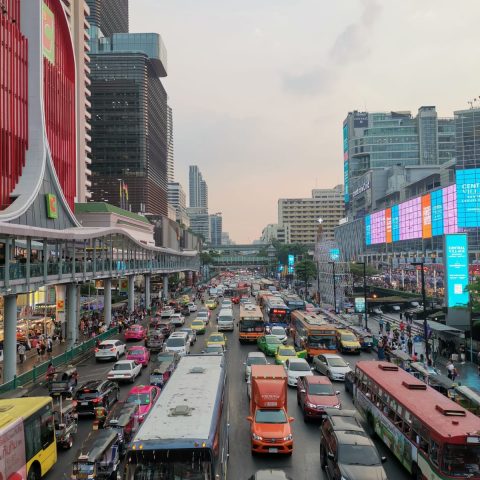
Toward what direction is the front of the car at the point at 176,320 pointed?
away from the camera

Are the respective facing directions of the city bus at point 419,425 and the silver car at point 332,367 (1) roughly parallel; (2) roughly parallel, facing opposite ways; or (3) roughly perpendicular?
roughly parallel

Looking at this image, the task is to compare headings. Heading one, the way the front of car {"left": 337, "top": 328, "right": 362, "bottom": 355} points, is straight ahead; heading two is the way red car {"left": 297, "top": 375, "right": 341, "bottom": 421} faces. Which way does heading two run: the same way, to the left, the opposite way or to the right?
the same way

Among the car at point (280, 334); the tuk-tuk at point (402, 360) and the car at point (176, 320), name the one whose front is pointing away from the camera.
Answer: the car at point (176, 320)

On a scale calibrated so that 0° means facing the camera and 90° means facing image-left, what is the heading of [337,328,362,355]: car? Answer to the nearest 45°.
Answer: approximately 315°

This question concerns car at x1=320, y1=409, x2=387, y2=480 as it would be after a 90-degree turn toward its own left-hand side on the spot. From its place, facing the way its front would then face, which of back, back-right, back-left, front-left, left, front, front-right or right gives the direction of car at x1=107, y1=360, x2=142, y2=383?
left

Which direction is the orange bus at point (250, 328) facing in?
toward the camera

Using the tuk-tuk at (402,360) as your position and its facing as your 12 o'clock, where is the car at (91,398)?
The car is roughly at 3 o'clock from the tuk-tuk.

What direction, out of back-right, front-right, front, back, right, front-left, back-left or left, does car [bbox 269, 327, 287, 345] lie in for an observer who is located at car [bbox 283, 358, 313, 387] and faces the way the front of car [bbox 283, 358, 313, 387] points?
back

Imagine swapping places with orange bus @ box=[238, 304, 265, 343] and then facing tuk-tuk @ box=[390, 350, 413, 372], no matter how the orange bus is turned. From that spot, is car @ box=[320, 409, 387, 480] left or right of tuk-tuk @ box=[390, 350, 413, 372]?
right

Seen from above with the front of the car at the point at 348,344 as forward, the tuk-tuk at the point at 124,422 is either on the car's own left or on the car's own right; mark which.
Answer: on the car's own right

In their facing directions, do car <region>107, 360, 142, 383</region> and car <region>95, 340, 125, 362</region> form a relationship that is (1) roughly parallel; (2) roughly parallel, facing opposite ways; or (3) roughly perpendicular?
roughly parallel

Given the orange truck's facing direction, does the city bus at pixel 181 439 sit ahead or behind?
ahead

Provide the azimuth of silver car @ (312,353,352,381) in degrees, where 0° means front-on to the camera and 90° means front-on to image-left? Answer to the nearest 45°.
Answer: approximately 315°

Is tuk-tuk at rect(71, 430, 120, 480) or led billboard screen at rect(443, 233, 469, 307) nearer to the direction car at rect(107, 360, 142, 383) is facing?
the led billboard screen

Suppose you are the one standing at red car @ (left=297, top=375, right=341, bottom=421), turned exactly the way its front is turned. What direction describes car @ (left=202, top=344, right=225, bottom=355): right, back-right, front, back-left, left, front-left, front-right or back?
back

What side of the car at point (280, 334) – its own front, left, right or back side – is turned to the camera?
front

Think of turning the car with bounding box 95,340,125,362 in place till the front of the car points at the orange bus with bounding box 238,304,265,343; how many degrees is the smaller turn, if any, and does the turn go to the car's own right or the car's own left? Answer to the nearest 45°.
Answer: approximately 45° to the car's own right

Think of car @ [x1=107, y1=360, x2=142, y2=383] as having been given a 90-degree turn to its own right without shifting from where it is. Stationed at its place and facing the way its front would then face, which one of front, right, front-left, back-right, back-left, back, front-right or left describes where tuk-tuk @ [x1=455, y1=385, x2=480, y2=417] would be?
front

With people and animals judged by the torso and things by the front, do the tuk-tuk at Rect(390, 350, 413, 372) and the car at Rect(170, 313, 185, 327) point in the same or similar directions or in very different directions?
very different directions
